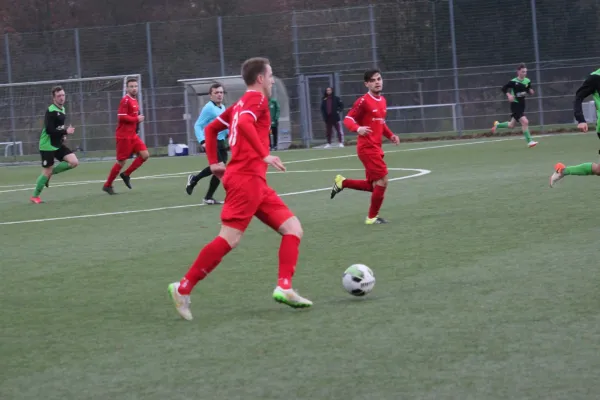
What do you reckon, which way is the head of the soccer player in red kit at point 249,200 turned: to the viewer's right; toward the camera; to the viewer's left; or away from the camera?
to the viewer's right

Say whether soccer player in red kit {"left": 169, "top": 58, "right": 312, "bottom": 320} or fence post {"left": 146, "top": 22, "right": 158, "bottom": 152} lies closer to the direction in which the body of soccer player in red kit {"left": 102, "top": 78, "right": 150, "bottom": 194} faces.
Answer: the soccer player in red kit

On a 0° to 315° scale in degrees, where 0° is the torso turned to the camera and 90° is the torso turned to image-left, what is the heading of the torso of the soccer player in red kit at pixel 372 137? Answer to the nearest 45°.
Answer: approximately 315°

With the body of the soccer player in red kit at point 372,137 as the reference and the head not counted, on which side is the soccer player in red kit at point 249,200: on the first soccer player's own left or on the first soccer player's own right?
on the first soccer player's own right

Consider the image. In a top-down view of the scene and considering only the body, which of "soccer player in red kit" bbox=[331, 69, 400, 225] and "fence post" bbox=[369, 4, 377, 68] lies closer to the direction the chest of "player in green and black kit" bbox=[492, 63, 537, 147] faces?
the soccer player in red kit

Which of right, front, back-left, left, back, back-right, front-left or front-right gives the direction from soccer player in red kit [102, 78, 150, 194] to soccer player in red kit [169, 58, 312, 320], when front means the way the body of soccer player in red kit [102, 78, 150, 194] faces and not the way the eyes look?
front-right

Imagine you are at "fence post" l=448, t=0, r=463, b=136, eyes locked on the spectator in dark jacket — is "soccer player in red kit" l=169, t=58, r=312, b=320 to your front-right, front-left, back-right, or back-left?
front-left

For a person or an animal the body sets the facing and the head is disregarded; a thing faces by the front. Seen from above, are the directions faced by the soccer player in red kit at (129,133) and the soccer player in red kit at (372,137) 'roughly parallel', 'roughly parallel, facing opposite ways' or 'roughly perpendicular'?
roughly parallel

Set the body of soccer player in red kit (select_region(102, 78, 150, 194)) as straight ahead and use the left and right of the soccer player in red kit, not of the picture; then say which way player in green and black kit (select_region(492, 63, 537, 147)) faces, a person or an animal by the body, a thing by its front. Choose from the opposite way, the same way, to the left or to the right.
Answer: the same way

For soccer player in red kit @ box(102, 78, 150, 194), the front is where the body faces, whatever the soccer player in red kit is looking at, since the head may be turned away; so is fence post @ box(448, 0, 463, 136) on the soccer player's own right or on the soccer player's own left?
on the soccer player's own left
